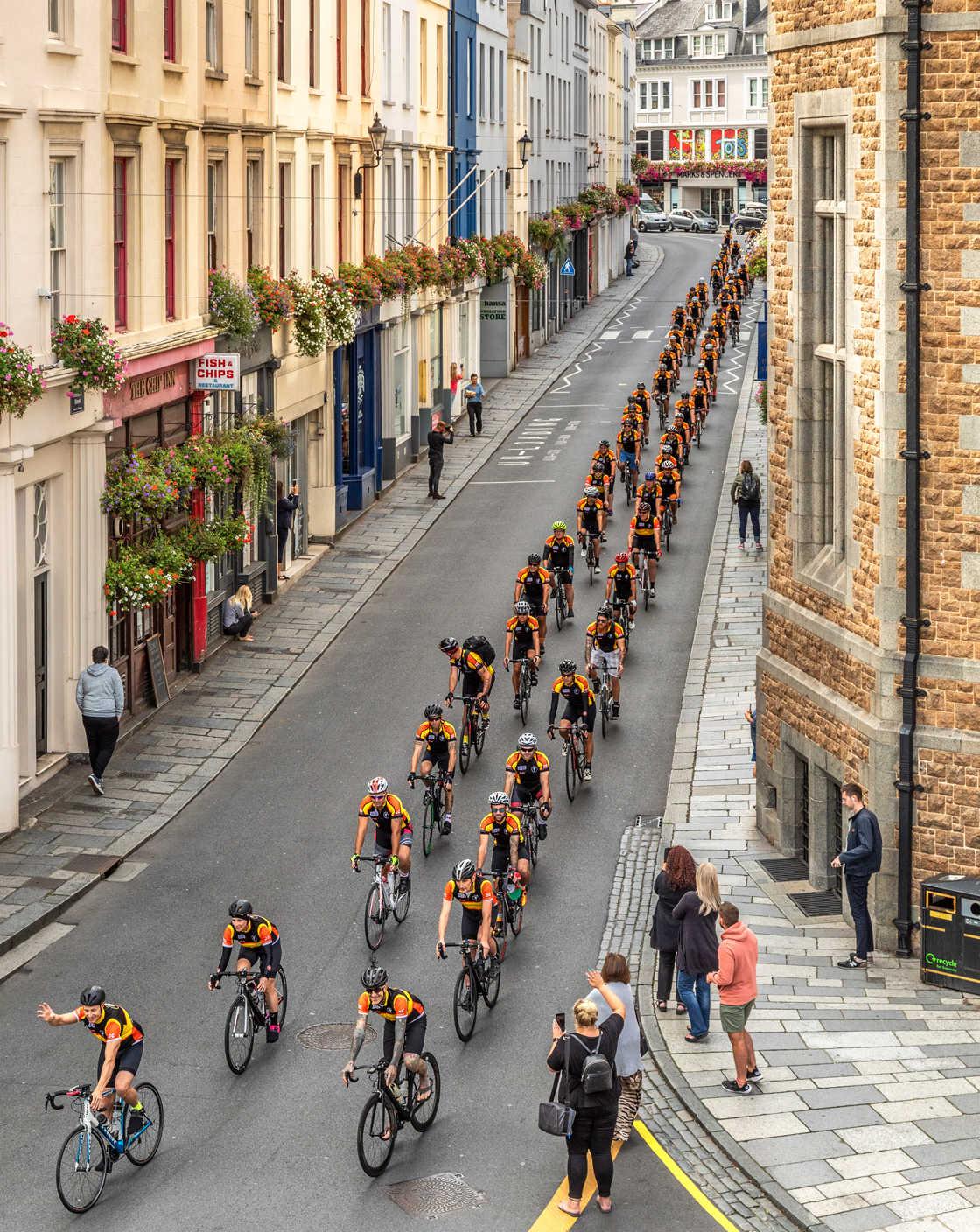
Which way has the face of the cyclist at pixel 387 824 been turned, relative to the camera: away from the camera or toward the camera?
toward the camera

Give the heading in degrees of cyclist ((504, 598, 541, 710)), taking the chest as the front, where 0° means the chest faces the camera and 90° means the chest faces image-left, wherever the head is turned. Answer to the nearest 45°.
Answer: approximately 0°

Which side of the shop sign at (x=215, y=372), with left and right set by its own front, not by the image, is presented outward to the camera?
front

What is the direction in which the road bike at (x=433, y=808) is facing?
toward the camera

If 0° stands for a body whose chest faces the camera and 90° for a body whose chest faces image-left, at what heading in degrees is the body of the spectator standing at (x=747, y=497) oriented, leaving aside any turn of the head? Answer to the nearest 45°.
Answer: approximately 180°

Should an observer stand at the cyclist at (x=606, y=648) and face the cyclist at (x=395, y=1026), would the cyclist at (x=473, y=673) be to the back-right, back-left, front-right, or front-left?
front-right

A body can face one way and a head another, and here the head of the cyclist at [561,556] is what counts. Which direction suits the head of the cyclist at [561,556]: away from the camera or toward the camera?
toward the camera

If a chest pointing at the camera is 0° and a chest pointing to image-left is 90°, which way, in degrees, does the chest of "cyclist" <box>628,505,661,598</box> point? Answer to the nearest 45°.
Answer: approximately 0°

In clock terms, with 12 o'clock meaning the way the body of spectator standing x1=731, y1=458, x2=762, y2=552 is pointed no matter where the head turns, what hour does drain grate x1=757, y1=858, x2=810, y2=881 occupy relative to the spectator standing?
The drain grate is roughly at 6 o'clock from the spectator standing.

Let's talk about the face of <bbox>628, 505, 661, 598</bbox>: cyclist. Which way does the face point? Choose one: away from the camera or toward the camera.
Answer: toward the camera

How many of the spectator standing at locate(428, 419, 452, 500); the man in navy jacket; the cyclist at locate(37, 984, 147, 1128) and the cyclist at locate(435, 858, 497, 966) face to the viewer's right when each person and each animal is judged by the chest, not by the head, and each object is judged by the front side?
1

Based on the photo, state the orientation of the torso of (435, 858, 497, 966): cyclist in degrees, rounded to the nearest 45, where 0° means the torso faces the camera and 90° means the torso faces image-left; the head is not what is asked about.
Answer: approximately 45°

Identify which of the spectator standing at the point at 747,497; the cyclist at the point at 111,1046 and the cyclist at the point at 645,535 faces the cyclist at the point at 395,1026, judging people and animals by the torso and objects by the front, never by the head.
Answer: the cyclist at the point at 645,535

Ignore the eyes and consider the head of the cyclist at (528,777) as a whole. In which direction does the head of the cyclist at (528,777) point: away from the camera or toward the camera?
toward the camera

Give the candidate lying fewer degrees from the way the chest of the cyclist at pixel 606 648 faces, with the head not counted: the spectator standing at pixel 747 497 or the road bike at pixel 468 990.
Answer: the road bike

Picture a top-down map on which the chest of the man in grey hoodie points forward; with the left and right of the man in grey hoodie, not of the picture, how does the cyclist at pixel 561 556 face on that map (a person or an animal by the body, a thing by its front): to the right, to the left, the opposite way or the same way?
the opposite way

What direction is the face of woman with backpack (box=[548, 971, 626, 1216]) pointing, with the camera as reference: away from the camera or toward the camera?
away from the camera
